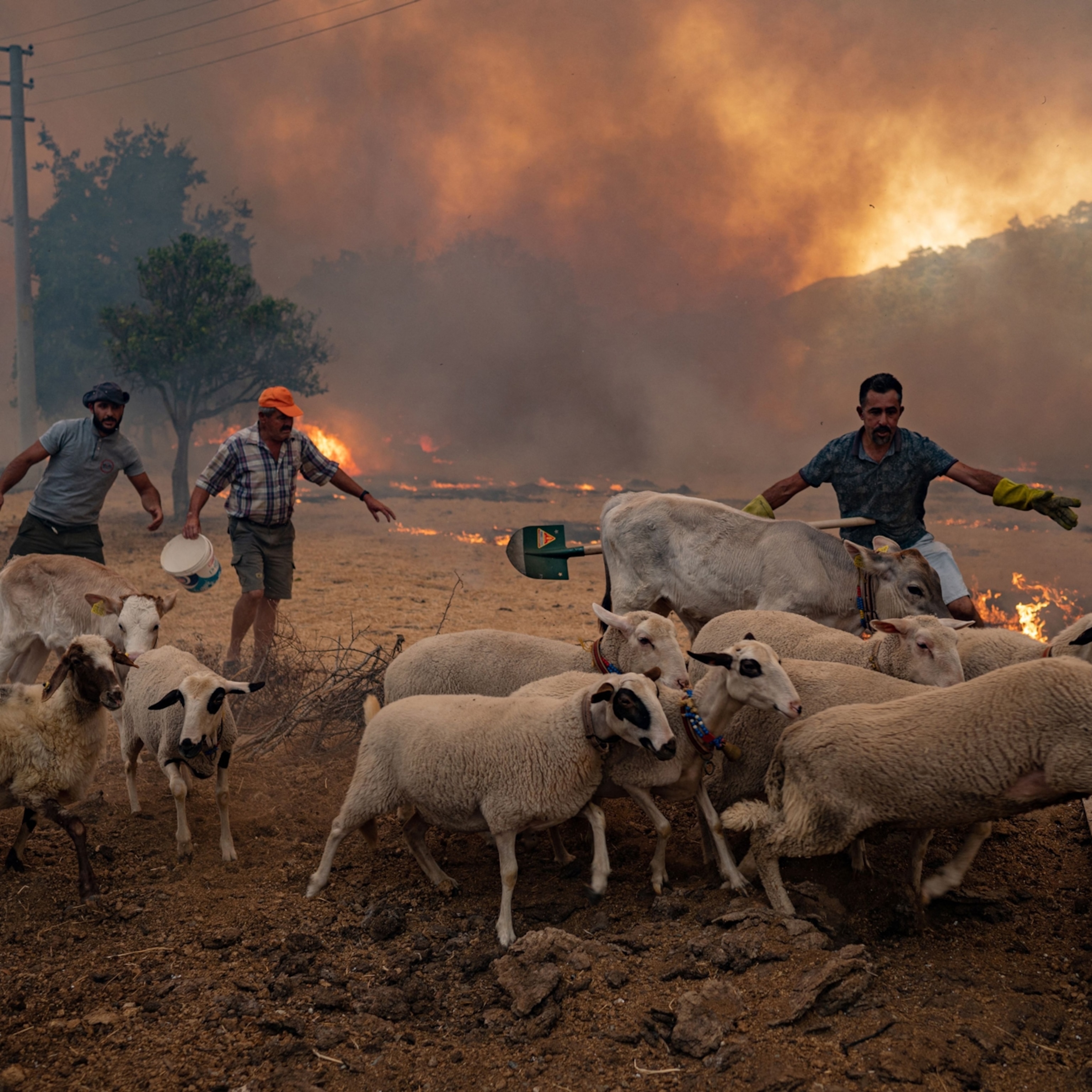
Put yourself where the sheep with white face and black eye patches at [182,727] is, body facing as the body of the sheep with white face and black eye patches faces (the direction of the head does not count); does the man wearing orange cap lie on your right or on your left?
on your left

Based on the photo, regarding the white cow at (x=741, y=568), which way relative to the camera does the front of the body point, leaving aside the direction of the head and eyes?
to the viewer's right

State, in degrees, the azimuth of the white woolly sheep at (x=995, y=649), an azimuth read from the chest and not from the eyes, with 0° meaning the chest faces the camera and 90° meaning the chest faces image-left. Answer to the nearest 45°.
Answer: approximately 270°

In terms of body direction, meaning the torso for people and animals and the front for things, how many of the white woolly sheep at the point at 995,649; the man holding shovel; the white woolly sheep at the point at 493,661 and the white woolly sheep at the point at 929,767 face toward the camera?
1

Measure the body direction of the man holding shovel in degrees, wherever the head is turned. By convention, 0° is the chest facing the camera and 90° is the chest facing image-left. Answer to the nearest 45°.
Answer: approximately 0°

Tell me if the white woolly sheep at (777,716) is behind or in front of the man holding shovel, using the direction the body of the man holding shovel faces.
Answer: in front

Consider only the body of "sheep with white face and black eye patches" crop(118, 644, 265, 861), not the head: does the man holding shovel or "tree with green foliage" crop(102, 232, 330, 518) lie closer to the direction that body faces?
the man holding shovel

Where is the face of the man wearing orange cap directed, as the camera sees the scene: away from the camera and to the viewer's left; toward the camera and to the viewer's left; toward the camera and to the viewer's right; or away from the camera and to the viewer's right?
toward the camera and to the viewer's right

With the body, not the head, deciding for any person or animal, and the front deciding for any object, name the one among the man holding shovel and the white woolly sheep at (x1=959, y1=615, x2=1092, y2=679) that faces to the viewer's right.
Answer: the white woolly sheep

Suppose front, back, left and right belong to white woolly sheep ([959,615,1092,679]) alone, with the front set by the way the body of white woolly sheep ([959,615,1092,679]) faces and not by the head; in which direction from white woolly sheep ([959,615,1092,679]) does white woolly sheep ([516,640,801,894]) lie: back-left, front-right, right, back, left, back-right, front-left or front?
back-right

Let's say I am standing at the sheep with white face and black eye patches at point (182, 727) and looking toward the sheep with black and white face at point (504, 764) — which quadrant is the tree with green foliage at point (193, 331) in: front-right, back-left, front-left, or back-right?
back-left

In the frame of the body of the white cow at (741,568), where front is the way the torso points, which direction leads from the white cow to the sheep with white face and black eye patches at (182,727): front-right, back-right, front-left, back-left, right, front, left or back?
back-right
